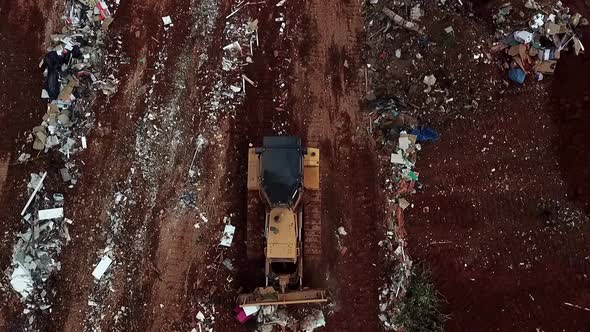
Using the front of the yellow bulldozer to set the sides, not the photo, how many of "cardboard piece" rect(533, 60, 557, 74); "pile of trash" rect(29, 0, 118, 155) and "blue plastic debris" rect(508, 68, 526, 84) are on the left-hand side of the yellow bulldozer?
2

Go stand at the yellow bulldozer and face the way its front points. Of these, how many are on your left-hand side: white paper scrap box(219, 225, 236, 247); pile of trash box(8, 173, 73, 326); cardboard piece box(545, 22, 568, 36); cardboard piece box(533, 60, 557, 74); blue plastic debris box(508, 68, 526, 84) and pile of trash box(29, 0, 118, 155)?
3

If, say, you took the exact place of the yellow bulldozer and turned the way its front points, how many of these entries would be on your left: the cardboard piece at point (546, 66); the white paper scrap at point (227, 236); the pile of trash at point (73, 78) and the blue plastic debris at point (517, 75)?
2

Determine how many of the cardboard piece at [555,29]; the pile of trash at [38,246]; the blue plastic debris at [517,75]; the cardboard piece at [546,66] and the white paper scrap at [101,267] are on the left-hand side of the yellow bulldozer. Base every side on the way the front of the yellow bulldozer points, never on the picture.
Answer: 3

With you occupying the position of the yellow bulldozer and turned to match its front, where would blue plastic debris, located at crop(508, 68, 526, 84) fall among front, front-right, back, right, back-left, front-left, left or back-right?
left

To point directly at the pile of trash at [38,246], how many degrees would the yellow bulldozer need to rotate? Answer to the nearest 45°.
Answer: approximately 90° to its right

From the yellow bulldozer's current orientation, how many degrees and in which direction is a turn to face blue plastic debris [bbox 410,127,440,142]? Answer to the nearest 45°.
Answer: approximately 90° to its left

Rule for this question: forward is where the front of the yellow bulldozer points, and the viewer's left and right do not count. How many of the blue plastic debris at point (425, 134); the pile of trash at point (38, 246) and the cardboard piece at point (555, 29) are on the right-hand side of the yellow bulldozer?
1

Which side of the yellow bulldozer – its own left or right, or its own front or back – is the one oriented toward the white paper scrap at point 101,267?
right

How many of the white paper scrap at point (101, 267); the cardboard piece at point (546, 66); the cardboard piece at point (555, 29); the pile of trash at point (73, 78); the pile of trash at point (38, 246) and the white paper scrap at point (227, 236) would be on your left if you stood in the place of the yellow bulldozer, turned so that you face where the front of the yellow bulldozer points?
2

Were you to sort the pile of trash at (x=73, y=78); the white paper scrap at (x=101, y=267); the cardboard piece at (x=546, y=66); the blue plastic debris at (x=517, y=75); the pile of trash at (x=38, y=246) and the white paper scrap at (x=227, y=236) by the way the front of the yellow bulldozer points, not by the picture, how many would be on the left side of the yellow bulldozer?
2

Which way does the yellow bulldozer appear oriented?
toward the camera

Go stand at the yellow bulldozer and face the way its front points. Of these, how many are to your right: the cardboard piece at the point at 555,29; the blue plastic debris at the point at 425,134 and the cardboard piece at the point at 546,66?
0

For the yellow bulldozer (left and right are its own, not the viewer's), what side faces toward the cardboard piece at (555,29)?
left

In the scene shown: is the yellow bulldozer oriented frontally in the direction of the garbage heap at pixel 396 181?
no

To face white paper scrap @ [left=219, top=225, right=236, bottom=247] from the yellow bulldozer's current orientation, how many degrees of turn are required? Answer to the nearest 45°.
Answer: approximately 135° to its right
